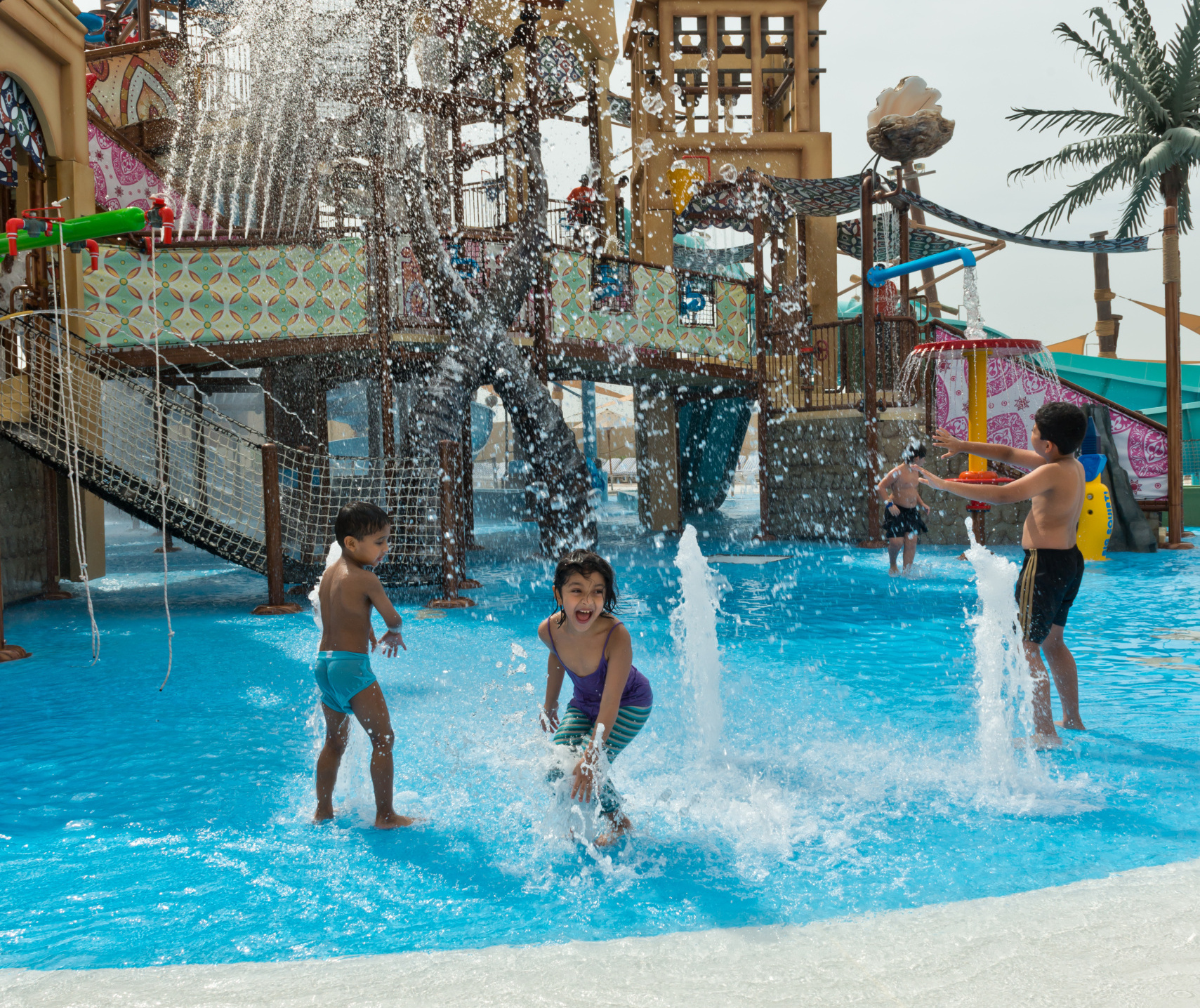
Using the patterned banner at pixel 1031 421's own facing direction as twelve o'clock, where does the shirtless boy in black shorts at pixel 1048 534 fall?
The shirtless boy in black shorts is roughly at 12 o'clock from the patterned banner.

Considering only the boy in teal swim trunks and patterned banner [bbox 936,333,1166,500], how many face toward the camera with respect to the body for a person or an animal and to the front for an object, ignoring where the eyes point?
1

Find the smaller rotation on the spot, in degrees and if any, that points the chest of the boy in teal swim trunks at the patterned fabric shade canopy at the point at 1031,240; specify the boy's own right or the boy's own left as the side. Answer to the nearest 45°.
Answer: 0° — they already face it

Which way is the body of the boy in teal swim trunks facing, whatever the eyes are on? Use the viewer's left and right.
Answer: facing away from the viewer and to the right of the viewer

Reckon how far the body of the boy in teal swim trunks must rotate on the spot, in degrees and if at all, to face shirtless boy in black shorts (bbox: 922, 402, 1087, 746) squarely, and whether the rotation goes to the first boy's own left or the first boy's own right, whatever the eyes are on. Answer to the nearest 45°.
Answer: approximately 45° to the first boy's own right

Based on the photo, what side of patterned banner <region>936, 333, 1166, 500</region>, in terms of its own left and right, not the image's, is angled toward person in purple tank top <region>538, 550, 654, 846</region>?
front

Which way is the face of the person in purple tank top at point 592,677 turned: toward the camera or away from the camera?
toward the camera

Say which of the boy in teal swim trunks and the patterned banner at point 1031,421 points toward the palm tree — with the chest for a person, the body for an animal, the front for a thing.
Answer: the boy in teal swim trunks

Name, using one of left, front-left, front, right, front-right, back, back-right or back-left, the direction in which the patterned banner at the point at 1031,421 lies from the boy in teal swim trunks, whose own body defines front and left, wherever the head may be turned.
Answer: front

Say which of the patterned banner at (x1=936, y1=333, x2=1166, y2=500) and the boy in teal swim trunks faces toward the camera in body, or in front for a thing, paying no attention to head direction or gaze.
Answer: the patterned banner

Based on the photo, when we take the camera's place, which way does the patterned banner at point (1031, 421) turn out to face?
facing the viewer

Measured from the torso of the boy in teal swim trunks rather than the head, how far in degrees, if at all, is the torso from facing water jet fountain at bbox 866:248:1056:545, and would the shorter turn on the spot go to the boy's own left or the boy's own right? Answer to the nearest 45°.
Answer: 0° — they already face it

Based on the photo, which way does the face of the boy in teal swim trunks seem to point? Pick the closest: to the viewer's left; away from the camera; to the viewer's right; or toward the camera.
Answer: to the viewer's right
